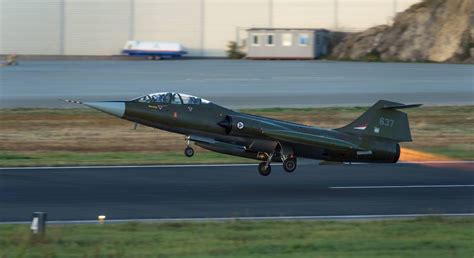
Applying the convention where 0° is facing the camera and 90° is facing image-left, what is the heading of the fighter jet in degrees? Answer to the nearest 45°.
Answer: approximately 90°
